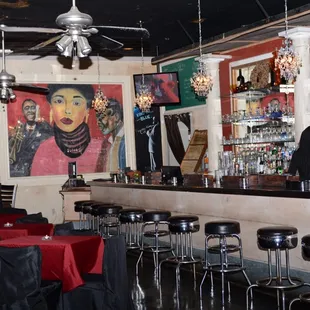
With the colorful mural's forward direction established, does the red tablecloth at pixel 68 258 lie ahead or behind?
ahead

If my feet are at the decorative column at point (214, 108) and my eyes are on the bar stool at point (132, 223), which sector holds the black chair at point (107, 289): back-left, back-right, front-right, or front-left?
front-left

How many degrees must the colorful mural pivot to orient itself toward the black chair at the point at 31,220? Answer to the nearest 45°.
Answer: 0° — it already faces it

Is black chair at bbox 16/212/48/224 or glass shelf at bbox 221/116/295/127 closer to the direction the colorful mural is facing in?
the black chair

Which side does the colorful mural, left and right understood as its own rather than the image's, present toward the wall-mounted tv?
left

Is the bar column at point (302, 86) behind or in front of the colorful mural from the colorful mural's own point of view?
in front

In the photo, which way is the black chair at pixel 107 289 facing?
to the viewer's left

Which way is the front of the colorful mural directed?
toward the camera

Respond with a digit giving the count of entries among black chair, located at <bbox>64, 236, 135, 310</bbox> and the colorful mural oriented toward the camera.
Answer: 1

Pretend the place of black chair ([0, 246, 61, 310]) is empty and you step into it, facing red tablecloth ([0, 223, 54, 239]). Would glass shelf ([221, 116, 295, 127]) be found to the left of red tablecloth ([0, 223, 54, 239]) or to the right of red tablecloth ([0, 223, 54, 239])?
right

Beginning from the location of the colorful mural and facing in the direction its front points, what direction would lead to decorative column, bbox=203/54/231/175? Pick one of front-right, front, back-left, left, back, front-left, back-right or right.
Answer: front-left

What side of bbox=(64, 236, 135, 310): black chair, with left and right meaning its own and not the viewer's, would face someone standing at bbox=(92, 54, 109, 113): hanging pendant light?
right

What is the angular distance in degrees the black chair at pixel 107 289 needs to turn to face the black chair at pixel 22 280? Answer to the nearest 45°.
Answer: approximately 45° to its left

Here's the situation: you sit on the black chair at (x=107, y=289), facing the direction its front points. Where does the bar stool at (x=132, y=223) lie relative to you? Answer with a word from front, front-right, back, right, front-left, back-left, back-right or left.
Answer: right

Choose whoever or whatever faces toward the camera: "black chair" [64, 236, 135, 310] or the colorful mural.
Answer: the colorful mural
